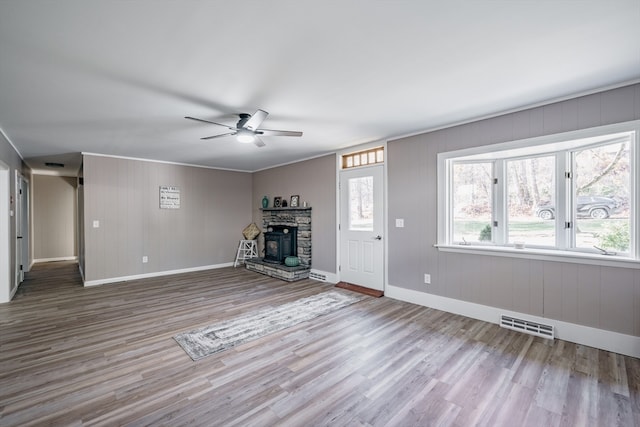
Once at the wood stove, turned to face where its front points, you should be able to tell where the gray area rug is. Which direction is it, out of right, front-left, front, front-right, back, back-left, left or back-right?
front-left

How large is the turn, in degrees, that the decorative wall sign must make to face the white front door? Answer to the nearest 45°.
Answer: approximately 45° to its left

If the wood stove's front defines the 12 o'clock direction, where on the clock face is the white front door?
The white front door is roughly at 9 o'clock from the wood stove.

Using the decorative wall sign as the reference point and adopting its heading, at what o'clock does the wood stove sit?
The wood stove is roughly at 10 o'clock from the decorative wall sign.

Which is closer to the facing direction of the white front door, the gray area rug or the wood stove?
the gray area rug

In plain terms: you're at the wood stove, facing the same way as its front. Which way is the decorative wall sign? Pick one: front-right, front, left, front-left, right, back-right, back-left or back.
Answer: front-right

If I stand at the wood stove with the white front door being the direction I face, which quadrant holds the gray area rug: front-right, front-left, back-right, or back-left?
front-right

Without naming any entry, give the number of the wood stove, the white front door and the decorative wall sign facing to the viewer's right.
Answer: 0

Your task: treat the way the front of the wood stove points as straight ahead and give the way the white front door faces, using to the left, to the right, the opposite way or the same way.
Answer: the same way

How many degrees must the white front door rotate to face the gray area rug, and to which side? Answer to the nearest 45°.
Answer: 0° — it already faces it

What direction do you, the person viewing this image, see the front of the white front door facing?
facing the viewer and to the left of the viewer

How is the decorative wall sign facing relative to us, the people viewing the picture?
facing the viewer

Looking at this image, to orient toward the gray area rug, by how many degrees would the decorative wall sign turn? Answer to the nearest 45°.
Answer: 0° — it already faces it

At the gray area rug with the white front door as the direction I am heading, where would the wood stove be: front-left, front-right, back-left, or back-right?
front-left
